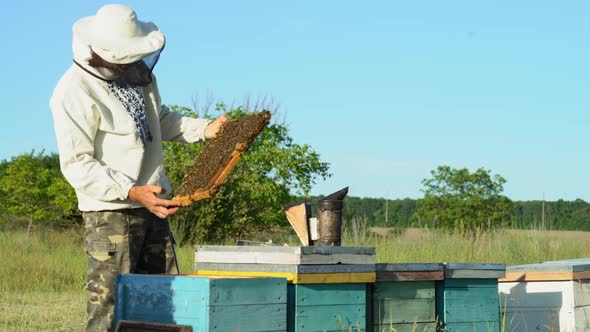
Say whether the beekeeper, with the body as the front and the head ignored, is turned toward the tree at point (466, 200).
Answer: no

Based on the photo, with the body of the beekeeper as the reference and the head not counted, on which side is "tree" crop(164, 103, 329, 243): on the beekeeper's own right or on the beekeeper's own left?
on the beekeeper's own left

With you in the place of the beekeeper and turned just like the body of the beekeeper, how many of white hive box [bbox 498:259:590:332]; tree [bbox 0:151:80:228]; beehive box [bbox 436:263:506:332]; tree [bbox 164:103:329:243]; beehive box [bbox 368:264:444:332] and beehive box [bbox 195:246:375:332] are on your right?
0

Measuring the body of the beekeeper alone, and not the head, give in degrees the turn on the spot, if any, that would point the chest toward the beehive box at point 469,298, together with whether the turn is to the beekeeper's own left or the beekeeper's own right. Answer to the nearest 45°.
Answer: approximately 45° to the beekeeper's own left

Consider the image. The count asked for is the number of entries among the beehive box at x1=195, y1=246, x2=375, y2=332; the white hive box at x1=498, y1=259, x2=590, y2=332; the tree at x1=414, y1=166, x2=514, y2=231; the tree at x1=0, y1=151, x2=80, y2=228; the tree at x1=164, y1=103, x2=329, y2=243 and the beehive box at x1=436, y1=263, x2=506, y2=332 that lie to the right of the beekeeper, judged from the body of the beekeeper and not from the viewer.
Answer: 0

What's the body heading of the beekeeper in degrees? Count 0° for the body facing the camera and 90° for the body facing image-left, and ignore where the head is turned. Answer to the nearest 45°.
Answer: approximately 315°

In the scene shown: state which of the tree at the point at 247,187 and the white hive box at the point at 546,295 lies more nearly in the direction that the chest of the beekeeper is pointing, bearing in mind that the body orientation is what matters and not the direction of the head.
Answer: the white hive box

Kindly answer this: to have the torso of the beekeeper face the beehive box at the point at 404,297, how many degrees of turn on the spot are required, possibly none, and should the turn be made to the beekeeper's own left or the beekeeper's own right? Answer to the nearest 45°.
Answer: approximately 45° to the beekeeper's own left

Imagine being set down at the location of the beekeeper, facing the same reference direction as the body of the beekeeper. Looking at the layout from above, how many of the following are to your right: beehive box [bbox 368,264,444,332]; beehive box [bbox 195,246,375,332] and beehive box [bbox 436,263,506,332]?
0
